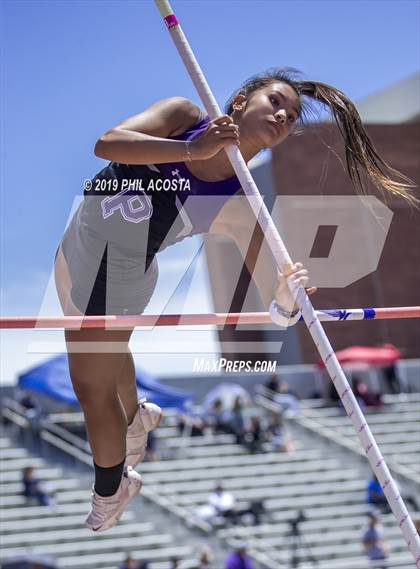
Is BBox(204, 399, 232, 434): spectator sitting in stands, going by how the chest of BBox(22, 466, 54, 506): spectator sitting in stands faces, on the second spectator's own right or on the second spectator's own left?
on the second spectator's own left

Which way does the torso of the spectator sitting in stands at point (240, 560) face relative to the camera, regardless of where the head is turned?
toward the camera

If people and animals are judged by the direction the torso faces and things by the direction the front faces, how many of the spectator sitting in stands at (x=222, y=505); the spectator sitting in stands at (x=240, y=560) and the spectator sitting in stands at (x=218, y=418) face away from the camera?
0

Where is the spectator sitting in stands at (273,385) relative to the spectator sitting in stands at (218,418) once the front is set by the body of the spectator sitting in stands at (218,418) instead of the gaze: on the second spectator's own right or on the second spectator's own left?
on the second spectator's own left

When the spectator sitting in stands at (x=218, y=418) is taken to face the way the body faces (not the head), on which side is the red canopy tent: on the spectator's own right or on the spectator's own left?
on the spectator's own left

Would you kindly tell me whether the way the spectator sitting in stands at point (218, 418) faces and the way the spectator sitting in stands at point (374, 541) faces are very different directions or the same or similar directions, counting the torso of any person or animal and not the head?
same or similar directions

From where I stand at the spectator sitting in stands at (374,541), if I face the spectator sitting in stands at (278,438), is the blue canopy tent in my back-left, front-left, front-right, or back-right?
front-left

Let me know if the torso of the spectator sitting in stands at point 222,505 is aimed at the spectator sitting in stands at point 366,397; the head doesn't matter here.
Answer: no

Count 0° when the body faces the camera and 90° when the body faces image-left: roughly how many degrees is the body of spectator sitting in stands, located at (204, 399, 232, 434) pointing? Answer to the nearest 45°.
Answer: approximately 315°

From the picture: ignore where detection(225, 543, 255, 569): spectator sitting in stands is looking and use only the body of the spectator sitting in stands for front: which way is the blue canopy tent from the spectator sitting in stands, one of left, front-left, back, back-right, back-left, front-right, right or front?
back

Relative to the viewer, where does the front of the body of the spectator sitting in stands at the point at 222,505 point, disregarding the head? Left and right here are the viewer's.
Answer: facing the viewer and to the right of the viewer

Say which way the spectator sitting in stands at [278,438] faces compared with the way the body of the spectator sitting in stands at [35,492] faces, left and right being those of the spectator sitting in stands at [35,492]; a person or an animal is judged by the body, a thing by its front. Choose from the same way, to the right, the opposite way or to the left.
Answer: the same way
